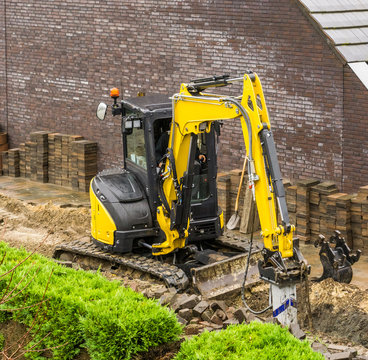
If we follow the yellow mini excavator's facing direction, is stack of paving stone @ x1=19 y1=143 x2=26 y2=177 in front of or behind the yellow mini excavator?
behind

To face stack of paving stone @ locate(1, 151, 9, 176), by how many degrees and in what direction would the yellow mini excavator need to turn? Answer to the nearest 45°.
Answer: approximately 180°

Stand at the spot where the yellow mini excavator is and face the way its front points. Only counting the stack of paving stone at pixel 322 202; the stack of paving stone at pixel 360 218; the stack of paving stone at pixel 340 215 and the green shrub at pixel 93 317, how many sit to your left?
3

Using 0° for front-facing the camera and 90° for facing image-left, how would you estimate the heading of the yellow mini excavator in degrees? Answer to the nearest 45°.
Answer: approximately 315°

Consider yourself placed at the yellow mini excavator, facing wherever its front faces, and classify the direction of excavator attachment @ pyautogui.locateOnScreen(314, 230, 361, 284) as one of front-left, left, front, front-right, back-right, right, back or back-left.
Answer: front-left

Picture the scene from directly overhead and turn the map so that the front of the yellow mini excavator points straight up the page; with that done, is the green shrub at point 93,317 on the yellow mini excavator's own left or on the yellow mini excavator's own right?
on the yellow mini excavator's own right

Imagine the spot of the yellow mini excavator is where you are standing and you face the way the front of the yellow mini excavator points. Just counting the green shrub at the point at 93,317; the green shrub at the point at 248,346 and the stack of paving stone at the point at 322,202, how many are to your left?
1

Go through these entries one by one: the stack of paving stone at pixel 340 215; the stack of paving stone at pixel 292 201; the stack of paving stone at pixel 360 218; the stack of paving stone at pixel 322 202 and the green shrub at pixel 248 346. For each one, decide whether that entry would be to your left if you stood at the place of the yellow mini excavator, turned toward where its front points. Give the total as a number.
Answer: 4

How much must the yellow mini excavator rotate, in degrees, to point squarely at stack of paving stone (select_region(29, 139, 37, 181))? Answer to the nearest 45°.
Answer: approximately 180°

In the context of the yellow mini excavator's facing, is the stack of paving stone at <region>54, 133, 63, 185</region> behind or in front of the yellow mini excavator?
behind

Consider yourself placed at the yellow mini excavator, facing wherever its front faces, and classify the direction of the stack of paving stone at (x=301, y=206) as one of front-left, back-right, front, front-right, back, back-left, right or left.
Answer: left

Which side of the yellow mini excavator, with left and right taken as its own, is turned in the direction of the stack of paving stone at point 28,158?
back

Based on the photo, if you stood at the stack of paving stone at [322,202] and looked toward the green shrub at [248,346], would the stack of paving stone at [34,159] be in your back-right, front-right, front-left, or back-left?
back-right

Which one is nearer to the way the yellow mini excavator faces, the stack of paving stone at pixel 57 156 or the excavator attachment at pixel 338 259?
the excavator attachment

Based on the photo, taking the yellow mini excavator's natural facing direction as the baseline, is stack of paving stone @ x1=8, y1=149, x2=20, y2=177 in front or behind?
behind

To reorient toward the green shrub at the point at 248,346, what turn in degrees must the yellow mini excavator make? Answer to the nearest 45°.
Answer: approximately 45° to its right
